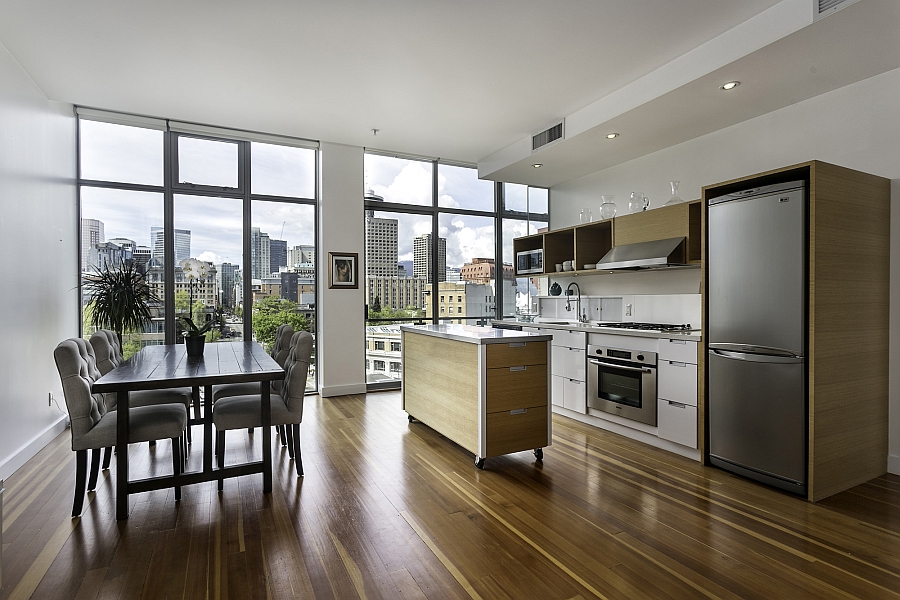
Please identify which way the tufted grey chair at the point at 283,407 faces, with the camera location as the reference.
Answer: facing to the left of the viewer

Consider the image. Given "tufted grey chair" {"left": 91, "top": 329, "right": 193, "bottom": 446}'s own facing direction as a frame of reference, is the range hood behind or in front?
in front

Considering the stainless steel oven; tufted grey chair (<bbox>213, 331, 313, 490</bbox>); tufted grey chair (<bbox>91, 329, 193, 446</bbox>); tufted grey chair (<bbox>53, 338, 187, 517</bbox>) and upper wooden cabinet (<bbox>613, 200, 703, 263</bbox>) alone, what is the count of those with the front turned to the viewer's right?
2

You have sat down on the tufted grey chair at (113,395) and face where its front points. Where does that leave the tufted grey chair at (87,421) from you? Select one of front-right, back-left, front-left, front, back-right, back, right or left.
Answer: right

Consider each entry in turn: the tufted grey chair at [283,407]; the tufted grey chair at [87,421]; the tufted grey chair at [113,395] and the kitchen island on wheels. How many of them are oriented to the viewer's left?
1

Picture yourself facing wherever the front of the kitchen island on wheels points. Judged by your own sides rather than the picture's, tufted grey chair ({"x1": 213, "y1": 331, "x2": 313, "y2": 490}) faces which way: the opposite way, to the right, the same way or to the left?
to the right

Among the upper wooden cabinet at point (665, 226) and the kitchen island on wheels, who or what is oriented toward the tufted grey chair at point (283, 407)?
the upper wooden cabinet

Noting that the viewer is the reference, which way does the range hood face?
facing the viewer and to the left of the viewer

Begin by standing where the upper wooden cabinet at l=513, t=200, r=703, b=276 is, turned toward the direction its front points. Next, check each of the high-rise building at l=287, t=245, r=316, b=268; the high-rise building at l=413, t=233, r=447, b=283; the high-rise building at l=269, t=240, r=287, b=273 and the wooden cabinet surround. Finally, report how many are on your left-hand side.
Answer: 1

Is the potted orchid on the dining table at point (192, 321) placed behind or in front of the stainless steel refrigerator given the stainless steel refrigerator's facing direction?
in front

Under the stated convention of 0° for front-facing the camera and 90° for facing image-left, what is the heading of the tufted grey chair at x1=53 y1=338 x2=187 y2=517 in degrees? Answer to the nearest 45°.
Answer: approximately 270°

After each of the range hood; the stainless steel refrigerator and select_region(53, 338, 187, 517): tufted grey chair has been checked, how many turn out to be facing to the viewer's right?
1

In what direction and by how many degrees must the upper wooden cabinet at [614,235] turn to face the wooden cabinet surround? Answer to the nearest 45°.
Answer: approximately 90° to its left

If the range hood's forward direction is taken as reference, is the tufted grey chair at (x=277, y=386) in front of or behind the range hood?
in front
